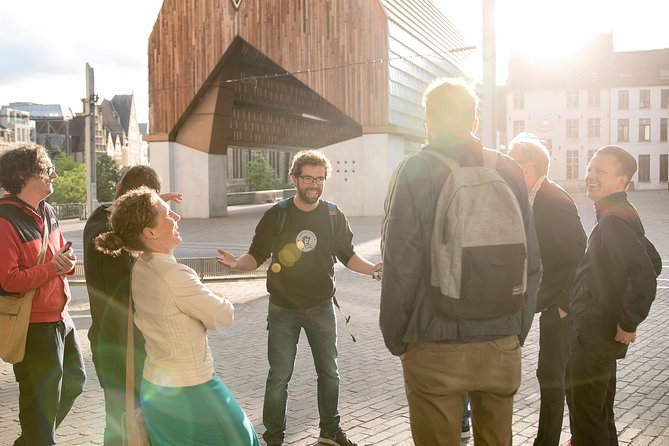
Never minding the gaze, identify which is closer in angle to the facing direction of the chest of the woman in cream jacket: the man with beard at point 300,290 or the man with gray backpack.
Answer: the man with beard

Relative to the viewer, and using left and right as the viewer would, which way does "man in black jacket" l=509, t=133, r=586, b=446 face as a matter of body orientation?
facing to the left of the viewer

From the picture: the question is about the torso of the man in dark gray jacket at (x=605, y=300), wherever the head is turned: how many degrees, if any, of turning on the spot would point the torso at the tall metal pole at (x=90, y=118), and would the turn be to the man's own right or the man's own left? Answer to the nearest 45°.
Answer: approximately 45° to the man's own right

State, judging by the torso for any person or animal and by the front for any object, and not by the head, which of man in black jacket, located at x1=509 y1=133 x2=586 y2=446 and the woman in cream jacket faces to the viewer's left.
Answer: the man in black jacket

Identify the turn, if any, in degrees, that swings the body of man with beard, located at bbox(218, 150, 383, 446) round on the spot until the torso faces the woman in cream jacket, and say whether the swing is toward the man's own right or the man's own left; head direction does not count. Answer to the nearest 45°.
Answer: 0° — they already face them

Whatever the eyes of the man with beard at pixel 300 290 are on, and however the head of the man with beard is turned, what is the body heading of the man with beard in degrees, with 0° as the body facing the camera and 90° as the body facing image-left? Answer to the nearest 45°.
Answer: approximately 0°

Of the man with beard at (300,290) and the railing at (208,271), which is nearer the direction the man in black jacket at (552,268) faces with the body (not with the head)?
the man with beard

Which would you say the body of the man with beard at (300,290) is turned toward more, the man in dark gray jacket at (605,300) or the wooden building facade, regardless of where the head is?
the man in dark gray jacket

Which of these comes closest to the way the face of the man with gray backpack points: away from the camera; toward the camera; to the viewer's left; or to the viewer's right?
away from the camera

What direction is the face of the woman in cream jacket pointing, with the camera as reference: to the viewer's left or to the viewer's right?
to the viewer's right

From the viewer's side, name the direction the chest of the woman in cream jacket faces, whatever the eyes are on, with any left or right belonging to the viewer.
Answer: facing away from the viewer and to the right of the viewer

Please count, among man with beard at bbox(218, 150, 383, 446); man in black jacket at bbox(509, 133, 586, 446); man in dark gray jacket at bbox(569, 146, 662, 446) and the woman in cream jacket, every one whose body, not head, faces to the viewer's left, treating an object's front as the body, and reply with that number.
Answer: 2

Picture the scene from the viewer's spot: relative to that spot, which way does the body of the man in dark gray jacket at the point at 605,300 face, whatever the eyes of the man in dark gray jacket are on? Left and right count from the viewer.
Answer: facing to the left of the viewer
